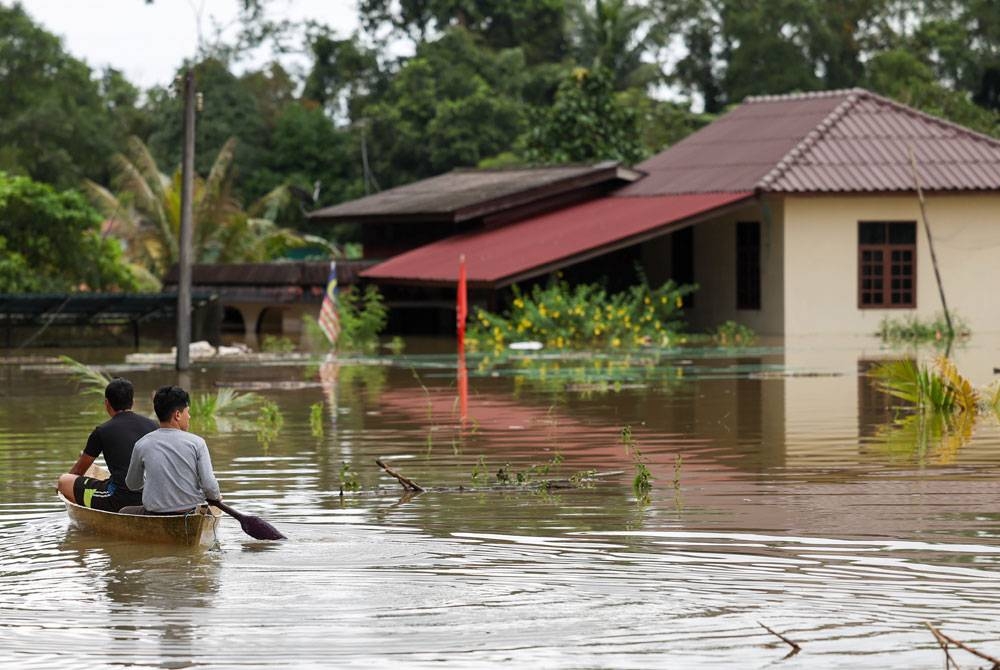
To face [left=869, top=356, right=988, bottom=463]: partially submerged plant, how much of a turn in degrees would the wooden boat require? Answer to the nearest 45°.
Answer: approximately 90° to its right

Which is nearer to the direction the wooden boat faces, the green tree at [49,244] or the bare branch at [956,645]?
the green tree

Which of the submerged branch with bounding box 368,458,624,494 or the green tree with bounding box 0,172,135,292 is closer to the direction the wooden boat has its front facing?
the green tree

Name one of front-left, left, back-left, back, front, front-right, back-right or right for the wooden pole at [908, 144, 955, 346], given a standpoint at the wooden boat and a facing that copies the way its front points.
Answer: right

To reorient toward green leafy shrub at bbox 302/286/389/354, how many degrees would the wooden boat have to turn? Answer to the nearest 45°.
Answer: approximately 45° to its right

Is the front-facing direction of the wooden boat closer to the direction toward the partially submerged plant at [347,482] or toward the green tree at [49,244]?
the green tree

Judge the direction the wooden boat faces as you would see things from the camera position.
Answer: facing away from the viewer and to the left of the viewer

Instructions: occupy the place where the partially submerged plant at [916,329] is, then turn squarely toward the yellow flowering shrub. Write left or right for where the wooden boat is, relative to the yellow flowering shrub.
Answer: left

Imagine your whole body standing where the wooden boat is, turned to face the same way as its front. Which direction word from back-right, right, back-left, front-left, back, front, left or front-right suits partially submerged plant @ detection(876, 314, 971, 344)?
right

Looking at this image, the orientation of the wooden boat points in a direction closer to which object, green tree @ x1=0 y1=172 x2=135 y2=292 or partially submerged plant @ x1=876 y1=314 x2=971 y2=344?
the green tree

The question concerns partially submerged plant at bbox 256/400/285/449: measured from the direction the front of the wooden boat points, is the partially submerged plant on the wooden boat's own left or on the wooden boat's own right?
on the wooden boat's own right

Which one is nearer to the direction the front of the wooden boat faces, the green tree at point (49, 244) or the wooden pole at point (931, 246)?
the green tree
